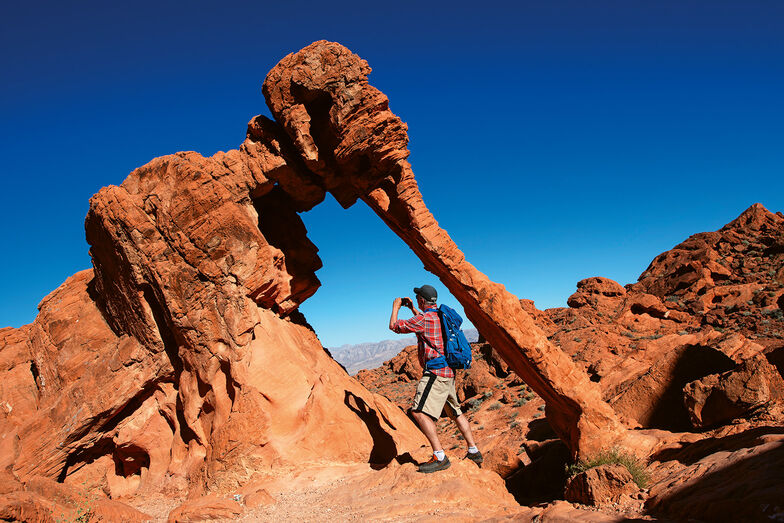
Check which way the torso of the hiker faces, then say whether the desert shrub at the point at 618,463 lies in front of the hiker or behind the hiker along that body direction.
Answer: behind

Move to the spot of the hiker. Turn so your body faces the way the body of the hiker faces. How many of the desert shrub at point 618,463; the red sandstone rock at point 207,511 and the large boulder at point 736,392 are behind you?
2

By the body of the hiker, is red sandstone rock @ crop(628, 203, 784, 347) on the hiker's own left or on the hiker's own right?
on the hiker's own right

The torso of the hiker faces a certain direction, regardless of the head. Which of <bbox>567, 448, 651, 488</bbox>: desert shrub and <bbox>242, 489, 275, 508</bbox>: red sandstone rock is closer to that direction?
the red sandstone rock

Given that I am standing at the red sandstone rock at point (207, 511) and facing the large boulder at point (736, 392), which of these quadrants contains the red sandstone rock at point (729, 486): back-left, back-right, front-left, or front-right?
front-right

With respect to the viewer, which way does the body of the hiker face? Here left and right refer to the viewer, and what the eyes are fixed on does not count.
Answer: facing to the left of the viewer

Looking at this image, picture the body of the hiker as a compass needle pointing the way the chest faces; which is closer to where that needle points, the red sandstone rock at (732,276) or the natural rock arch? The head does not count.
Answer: the natural rock arch

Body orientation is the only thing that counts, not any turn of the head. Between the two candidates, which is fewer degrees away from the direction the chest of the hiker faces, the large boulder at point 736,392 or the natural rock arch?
the natural rock arch

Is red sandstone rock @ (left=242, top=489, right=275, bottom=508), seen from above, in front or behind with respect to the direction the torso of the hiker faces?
in front
